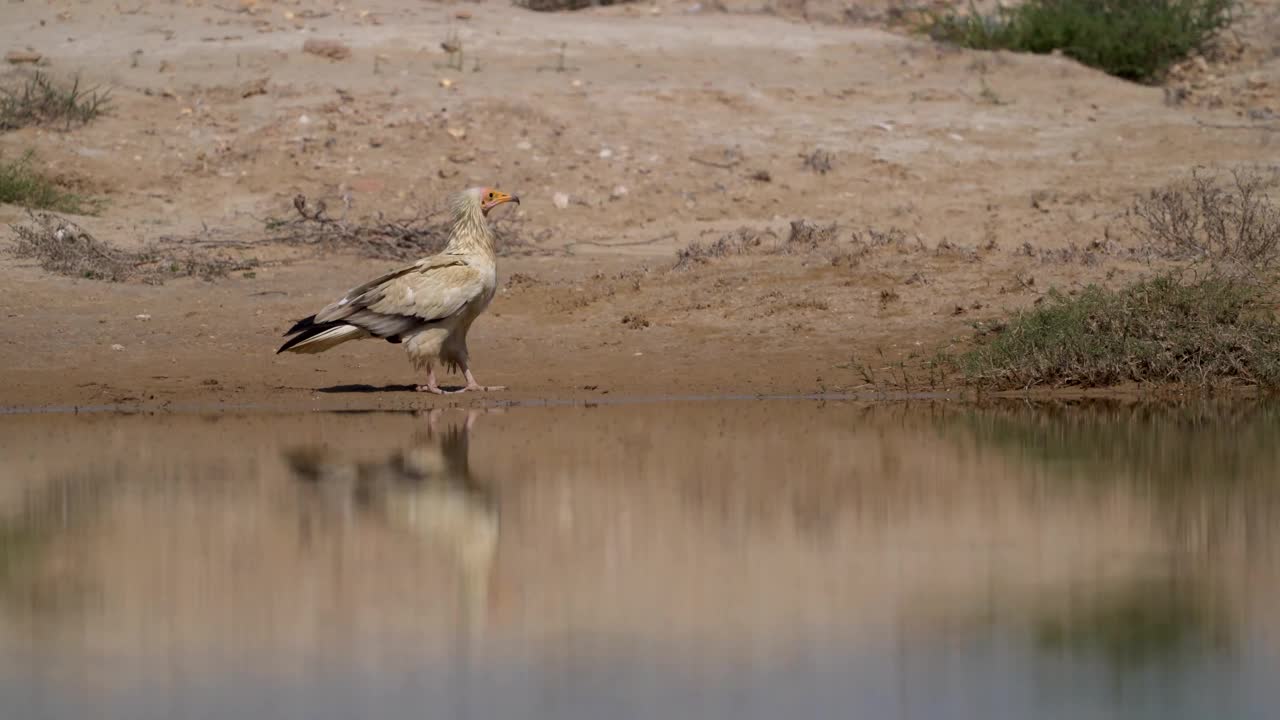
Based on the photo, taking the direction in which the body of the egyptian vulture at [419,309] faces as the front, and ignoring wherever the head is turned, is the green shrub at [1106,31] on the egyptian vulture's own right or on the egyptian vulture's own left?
on the egyptian vulture's own left

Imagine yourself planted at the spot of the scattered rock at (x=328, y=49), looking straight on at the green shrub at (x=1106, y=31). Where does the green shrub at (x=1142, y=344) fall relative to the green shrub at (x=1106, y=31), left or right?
right

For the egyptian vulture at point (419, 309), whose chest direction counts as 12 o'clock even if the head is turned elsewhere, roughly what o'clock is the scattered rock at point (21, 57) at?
The scattered rock is roughly at 8 o'clock from the egyptian vulture.

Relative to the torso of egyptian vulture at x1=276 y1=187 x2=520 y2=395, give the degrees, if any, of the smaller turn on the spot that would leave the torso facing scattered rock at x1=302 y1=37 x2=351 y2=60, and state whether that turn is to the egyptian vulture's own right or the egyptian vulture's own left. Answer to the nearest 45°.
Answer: approximately 90° to the egyptian vulture's own left

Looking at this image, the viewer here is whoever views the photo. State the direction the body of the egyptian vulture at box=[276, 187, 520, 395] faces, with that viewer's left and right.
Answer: facing to the right of the viewer

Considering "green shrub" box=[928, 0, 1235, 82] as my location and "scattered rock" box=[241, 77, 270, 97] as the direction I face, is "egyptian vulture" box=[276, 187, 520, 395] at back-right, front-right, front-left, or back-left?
front-left

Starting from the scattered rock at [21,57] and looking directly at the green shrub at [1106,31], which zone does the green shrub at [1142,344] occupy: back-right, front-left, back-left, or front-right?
front-right

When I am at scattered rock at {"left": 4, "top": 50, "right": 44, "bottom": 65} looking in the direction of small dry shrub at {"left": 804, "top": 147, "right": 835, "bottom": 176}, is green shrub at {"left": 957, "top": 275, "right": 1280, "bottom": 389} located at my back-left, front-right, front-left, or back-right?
front-right

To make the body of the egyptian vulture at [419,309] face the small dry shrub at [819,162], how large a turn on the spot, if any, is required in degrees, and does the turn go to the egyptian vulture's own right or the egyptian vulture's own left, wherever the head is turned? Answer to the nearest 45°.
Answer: approximately 45° to the egyptian vulture's own left

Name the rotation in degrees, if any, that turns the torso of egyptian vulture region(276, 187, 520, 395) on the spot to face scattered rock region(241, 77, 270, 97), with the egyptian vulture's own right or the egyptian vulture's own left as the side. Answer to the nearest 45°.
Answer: approximately 90° to the egyptian vulture's own left

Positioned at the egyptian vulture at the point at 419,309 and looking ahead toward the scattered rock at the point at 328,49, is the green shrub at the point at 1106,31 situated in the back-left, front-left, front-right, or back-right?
front-right

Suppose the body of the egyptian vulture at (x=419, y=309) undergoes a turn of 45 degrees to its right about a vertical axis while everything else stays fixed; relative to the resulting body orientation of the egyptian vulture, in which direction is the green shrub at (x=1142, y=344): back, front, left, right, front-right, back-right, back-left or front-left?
front-left
